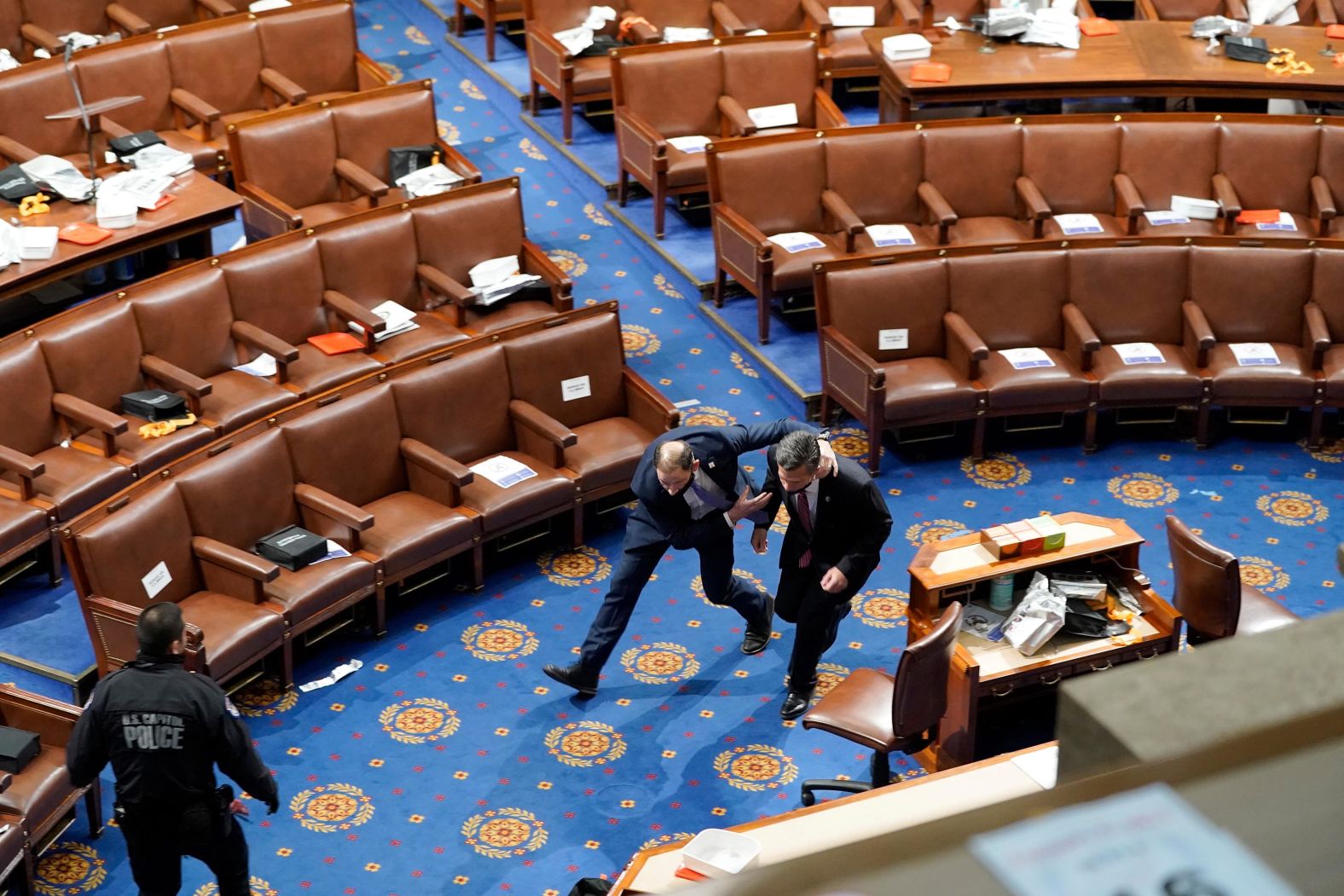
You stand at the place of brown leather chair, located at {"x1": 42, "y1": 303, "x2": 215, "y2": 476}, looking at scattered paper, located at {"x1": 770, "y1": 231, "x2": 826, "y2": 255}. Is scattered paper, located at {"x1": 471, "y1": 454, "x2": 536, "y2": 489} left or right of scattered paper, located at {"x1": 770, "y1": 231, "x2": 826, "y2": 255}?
right

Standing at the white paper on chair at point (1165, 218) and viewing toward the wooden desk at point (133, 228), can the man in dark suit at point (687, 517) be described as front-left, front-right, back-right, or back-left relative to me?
front-left

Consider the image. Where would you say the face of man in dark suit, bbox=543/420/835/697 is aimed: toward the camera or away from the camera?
toward the camera

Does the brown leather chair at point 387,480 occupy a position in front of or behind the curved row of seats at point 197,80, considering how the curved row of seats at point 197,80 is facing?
in front

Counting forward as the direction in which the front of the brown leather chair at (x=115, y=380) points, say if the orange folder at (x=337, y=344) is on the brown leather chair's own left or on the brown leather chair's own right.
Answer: on the brown leather chair's own left

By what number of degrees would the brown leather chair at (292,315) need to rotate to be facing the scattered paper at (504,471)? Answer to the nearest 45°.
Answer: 0° — it already faces it

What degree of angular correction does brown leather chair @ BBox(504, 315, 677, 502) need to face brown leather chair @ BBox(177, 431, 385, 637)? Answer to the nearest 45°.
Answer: approximately 90° to its right

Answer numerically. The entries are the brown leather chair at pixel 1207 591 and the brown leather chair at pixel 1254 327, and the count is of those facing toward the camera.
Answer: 1

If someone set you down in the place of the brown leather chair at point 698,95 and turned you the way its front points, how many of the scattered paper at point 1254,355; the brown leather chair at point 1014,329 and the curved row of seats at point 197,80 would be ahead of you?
2

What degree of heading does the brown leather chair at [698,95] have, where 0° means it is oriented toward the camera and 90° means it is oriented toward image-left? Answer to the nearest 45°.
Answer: approximately 315°

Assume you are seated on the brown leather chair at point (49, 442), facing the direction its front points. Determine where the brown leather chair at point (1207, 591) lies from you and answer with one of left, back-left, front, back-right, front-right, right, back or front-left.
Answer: front

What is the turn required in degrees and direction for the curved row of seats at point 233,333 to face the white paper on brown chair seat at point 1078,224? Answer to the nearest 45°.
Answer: approximately 45° to its left

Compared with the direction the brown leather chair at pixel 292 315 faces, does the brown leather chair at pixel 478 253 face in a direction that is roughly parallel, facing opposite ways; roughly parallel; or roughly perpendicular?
roughly parallel

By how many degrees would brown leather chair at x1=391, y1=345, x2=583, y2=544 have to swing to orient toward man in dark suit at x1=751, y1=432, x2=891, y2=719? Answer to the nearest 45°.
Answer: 0° — it already faces them

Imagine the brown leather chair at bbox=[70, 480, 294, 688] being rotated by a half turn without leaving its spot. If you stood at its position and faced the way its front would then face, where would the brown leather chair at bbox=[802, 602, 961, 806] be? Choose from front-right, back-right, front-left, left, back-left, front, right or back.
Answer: back

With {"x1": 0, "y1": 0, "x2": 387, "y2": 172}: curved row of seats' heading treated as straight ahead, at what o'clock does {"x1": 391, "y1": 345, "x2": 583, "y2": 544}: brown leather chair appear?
The brown leather chair is roughly at 1 o'clock from the curved row of seats.

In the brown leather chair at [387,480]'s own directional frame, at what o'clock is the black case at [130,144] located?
The black case is roughly at 7 o'clock from the brown leather chair.

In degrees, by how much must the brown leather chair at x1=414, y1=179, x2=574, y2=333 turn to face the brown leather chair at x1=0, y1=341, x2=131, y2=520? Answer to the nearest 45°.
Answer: approximately 90° to its right

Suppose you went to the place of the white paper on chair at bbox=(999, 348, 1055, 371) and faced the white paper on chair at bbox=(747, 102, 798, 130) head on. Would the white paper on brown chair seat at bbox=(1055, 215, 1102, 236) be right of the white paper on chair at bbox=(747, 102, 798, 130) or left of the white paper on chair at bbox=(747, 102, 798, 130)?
right

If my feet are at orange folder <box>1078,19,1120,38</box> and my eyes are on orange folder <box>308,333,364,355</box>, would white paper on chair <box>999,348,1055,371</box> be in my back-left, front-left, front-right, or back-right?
front-left
